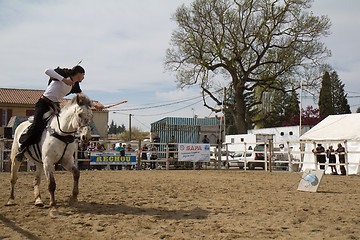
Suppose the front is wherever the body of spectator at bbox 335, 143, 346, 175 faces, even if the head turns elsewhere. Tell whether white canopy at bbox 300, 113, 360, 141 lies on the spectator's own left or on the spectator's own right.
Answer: on the spectator's own right

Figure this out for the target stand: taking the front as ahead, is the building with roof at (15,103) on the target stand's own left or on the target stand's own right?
on the target stand's own right

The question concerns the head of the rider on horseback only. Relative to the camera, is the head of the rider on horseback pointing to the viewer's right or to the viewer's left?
to the viewer's right

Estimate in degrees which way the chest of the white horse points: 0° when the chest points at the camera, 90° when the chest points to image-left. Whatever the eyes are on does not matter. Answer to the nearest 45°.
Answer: approximately 315°

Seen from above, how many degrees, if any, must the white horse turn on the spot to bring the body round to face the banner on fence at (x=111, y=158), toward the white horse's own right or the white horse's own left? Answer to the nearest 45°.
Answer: approximately 135° to the white horse's own left

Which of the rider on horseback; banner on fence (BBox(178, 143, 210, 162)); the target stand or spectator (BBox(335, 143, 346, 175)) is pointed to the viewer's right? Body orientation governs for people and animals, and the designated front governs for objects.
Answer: the rider on horseback

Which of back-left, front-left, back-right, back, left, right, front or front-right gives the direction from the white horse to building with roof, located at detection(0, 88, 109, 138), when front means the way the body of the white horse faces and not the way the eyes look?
back-left

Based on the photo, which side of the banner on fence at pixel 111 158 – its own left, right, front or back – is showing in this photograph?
front

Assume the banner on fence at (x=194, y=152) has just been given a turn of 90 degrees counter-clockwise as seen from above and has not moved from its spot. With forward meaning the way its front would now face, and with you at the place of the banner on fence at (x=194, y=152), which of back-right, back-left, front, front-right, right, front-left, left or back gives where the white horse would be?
right

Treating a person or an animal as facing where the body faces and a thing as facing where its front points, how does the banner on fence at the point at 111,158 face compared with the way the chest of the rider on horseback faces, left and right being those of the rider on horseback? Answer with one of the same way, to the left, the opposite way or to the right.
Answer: to the right

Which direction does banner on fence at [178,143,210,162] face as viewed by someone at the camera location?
facing the viewer
